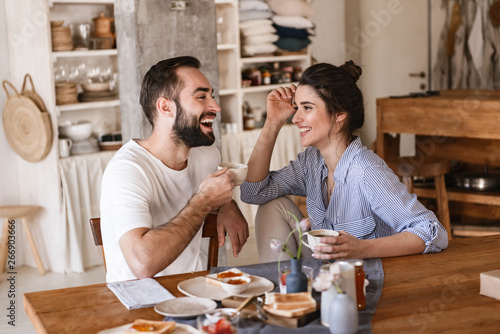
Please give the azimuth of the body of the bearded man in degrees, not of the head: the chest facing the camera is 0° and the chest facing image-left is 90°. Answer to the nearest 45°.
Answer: approximately 315°

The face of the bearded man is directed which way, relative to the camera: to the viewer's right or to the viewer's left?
to the viewer's right

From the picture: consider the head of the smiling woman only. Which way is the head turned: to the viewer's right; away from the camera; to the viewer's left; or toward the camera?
to the viewer's left

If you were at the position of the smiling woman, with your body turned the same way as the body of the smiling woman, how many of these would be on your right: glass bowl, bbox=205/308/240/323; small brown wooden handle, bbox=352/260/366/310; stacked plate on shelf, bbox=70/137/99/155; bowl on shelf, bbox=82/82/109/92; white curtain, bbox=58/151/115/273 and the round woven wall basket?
4

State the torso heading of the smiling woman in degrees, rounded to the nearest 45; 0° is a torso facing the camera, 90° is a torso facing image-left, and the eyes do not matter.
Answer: approximately 45°

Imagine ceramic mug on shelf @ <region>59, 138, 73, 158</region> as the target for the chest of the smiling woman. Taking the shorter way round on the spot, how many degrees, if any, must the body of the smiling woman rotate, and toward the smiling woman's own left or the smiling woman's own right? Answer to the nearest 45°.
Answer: approximately 90° to the smiling woman's own right

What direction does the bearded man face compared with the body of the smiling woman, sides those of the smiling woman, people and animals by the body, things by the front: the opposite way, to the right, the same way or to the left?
to the left

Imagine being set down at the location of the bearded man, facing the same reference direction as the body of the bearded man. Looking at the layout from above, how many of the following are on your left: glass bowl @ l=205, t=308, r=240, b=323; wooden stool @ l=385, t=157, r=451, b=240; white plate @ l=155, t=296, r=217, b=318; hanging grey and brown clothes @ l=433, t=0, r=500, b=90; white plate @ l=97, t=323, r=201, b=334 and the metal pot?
3
